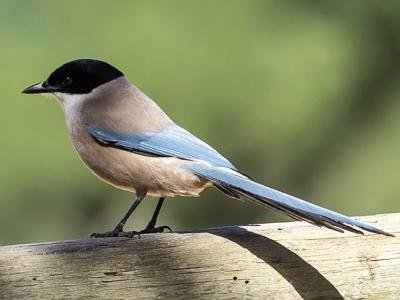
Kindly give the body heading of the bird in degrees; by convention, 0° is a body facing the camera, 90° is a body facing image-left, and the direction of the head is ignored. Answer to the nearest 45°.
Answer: approximately 90°
